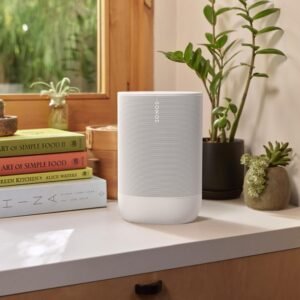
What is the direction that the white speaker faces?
toward the camera
